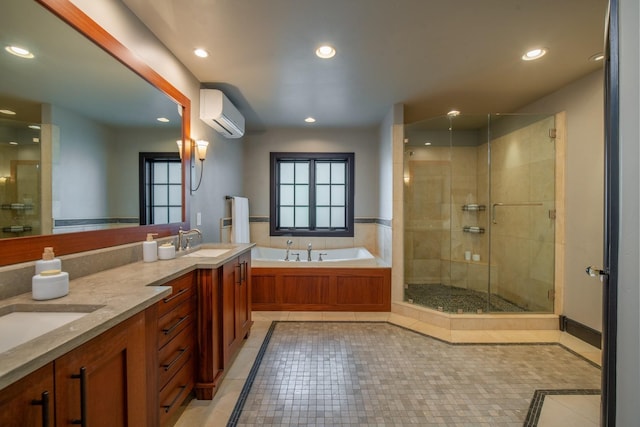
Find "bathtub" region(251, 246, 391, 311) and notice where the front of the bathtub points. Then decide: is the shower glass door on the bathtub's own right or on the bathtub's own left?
on the bathtub's own left

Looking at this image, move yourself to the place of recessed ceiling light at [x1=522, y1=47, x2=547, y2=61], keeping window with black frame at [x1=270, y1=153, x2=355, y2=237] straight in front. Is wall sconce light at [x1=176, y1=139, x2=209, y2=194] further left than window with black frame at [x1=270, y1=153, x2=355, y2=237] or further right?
left

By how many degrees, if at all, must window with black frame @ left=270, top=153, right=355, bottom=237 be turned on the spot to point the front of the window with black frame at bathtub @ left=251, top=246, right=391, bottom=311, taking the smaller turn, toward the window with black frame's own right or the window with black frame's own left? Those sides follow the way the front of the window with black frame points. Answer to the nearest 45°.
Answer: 0° — it already faces it

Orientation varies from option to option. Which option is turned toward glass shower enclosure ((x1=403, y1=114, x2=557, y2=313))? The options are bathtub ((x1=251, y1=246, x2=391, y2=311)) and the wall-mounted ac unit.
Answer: the wall-mounted ac unit

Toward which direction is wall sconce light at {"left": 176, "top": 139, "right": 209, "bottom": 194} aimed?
to the viewer's right

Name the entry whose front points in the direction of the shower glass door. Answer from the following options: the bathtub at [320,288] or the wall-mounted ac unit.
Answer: the wall-mounted ac unit

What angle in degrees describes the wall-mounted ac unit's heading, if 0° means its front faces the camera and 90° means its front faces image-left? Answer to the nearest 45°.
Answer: approximately 270°

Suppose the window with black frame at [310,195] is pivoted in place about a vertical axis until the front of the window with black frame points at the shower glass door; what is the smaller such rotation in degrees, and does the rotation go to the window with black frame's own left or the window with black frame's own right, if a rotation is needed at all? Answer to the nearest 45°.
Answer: approximately 45° to the window with black frame's own left

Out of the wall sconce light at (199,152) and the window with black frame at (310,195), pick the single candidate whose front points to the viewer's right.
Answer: the wall sconce light

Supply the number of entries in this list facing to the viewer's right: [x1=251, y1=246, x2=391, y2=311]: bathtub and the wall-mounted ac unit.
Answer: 1

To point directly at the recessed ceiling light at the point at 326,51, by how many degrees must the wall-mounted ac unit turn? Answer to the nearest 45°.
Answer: approximately 45° to its right
